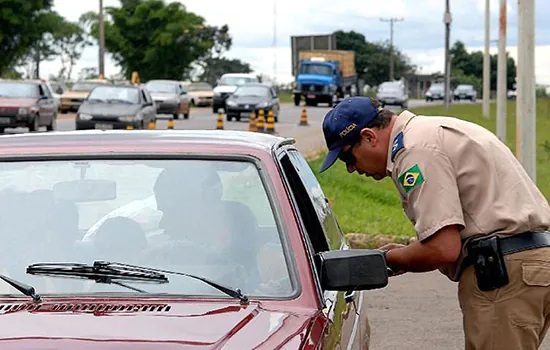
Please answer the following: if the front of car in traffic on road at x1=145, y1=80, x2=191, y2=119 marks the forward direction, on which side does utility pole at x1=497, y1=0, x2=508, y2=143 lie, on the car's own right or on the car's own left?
on the car's own left

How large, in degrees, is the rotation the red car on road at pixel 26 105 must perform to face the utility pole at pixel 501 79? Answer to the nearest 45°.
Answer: approximately 90° to its left

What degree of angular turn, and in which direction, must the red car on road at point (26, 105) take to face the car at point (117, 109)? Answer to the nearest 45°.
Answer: approximately 90° to its left

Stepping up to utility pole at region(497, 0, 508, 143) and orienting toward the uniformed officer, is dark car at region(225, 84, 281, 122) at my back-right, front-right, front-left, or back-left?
back-right

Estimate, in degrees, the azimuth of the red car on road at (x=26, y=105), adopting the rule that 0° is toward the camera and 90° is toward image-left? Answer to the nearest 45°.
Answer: approximately 45°

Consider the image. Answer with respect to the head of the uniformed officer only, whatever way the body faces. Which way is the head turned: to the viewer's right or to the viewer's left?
to the viewer's left

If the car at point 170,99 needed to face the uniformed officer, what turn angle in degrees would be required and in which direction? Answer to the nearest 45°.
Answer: approximately 45° to its left

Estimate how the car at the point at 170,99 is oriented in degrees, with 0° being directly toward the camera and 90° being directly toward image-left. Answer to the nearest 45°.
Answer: approximately 45°

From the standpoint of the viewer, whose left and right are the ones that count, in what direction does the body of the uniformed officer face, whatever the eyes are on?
facing to the left of the viewer

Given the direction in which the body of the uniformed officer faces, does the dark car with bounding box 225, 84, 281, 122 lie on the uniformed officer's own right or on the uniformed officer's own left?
on the uniformed officer's own right

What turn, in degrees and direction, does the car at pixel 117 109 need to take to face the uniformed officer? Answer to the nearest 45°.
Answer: approximately 45° to its left

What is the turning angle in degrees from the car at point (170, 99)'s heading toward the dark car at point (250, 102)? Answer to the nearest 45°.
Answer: approximately 90° to its left
